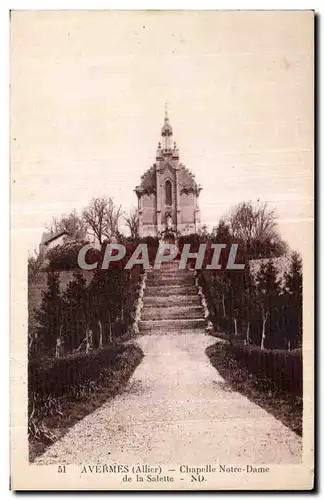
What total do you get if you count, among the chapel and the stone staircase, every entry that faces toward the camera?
2

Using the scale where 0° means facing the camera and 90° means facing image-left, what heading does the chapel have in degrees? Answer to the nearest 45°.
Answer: approximately 0°

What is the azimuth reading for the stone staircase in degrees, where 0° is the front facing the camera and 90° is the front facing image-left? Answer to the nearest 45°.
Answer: approximately 0°
